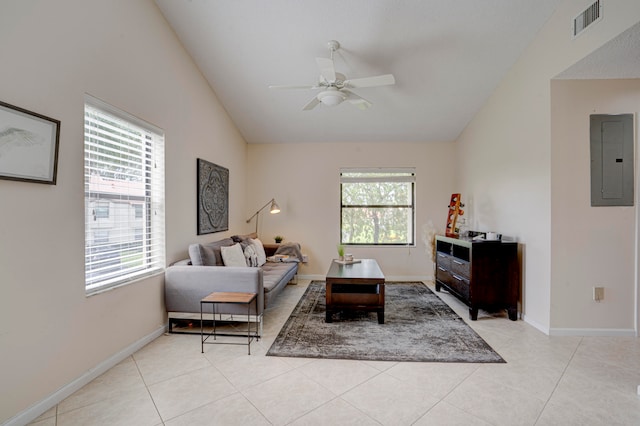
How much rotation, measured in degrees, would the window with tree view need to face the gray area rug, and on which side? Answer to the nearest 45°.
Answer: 0° — it already faces it

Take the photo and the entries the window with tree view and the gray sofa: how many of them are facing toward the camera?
1

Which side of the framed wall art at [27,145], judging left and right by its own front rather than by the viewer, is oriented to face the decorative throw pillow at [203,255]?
left

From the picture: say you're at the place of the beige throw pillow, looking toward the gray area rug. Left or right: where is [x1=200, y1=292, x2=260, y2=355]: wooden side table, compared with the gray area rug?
right

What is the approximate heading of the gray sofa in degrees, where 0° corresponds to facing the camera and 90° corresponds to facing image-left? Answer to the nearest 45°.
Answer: approximately 270°

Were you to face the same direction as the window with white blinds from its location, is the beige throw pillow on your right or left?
on your left

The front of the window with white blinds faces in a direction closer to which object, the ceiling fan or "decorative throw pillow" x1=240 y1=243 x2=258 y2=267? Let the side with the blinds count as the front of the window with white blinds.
the ceiling fan

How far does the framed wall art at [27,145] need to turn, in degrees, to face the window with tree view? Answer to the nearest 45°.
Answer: approximately 45° to its left

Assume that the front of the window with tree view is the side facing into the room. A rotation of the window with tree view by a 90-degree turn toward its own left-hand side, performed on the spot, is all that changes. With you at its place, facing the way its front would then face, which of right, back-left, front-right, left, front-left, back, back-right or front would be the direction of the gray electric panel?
front-right

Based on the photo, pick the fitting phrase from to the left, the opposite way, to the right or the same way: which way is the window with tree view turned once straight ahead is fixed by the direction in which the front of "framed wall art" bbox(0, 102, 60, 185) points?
to the right

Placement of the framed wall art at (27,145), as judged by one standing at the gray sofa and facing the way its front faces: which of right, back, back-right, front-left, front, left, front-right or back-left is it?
back-right
